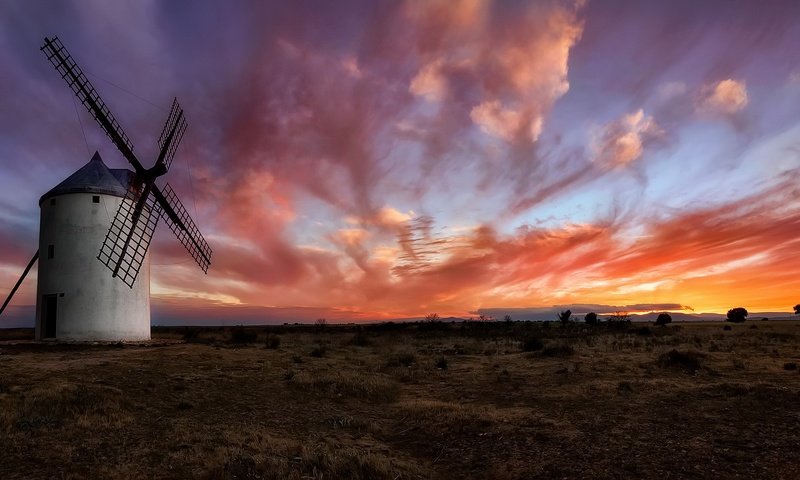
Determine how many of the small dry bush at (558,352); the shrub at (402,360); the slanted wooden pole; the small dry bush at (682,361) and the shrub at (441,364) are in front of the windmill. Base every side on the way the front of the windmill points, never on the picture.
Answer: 4

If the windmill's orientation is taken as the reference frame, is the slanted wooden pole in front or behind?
behind

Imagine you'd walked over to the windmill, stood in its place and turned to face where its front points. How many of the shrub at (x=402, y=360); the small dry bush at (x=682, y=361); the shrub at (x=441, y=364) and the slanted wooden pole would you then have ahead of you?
3

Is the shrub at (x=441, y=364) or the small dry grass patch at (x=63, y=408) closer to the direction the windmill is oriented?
the shrub

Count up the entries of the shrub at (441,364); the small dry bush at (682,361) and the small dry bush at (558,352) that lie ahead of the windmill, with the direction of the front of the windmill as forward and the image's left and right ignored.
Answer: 3

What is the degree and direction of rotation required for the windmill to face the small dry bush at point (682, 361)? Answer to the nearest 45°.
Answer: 0° — it already faces it

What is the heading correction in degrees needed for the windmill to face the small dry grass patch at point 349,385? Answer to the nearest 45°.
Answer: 0° — it already faces it

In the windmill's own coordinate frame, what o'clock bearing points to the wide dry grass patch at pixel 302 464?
The wide dry grass patch is roughly at 1 o'clock from the windmill.

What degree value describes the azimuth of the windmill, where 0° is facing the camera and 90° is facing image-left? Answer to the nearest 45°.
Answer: approximately 315°

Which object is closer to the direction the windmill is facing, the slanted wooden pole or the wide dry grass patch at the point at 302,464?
the wide dry grass patch

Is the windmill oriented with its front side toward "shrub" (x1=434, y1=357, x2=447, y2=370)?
yes

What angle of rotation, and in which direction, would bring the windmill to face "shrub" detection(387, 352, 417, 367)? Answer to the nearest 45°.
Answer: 0° — it already faces it

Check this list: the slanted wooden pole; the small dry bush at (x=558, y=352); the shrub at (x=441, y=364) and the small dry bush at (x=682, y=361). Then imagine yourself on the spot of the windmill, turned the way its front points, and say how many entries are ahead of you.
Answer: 3
